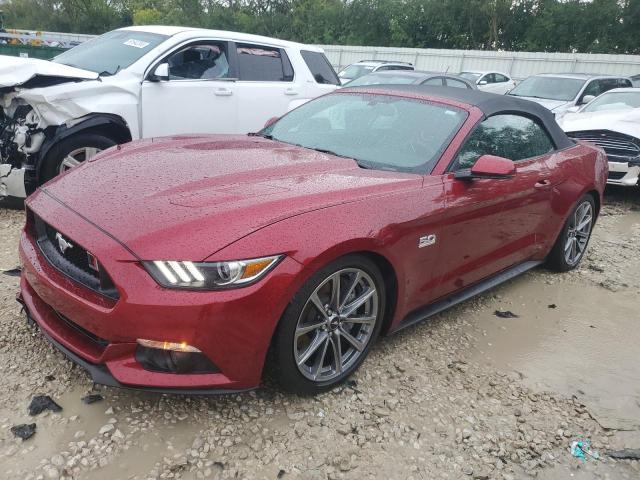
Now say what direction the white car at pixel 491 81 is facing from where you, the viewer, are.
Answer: facing the viewer and to the left of the viewer

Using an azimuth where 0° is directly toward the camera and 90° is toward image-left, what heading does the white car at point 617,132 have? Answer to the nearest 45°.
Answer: approximately 45°

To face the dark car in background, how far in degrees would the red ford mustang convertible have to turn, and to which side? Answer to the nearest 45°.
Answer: approximately 135° to its right

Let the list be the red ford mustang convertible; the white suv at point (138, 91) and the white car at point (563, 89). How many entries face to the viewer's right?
0

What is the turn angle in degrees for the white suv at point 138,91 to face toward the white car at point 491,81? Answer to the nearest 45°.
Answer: approximately 180°

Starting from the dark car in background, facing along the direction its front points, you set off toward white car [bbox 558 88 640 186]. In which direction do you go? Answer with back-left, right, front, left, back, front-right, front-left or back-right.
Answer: left

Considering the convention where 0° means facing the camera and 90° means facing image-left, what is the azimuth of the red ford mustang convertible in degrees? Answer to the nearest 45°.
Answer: approximately 45°

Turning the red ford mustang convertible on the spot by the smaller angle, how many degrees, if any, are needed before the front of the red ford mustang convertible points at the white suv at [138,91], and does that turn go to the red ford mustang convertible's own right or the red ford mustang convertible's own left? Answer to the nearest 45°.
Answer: approximately 90° to the red ford mustang convertible's own right

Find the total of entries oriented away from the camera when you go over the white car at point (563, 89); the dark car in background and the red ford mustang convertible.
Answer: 0

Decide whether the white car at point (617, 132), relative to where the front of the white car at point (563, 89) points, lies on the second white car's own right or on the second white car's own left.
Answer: on the second white car's own left
